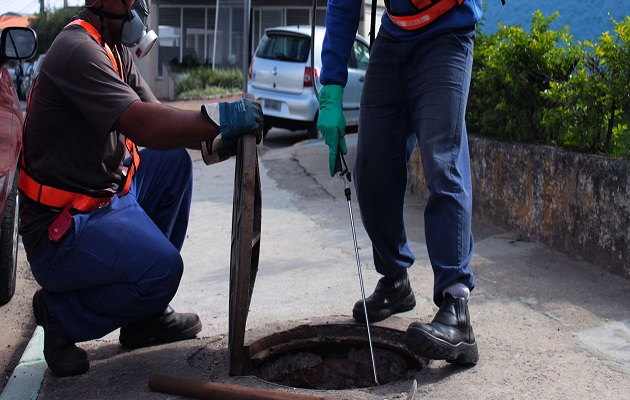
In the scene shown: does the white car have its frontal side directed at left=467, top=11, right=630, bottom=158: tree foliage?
no

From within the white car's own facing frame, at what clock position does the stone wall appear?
The stone wall is roughly at 4 o'clock from the white car.

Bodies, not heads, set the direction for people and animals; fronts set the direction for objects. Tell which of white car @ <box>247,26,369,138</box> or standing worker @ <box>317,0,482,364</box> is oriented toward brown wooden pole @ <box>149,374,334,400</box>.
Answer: the standing worker

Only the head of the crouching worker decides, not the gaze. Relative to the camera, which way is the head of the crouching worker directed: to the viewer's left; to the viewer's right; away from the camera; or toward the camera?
to the viewer's right

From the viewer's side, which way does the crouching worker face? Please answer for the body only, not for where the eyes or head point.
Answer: to the viewer's right

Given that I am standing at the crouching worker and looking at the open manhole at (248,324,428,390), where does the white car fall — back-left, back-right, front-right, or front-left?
front-left

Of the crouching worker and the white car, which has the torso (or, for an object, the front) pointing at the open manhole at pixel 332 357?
the crouching worker

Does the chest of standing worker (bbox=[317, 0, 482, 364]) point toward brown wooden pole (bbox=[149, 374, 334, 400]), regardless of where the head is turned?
yes

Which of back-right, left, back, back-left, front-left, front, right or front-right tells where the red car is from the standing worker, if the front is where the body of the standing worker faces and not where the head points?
front-right

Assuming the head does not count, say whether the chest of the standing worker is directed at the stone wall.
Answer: no

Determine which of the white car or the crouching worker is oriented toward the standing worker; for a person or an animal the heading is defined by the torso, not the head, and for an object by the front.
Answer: the crouching worker

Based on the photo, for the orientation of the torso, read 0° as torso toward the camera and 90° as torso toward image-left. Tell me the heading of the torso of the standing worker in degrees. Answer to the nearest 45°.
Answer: approximately 45°
